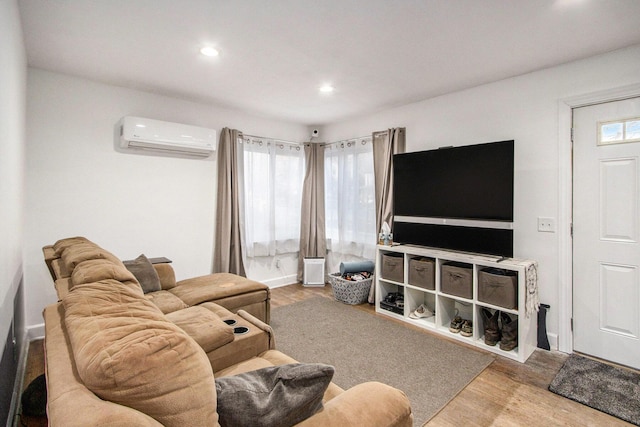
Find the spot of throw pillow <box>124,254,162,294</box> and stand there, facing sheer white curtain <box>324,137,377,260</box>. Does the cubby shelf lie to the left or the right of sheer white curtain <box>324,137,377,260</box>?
right

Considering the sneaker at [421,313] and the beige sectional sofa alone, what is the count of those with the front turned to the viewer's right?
1

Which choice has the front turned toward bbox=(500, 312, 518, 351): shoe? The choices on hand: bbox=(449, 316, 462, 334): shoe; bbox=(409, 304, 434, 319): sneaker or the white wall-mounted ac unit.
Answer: the white wall-mounted ac unit

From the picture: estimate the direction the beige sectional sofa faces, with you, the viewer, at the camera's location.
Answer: facing to the right of the viewer

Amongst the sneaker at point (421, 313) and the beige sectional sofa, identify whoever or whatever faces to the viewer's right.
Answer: the beige sectional sofa

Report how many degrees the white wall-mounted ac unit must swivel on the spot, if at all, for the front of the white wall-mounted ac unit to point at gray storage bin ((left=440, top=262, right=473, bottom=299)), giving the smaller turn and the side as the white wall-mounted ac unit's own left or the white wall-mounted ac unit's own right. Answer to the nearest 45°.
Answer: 0° — it already faces it
